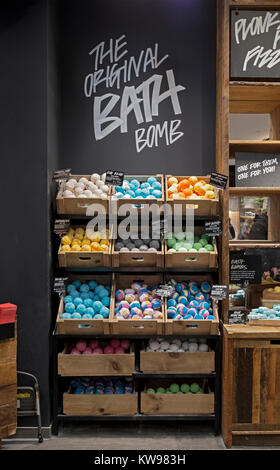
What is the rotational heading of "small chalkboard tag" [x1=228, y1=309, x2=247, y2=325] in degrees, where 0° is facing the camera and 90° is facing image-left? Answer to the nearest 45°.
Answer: approximately 0°

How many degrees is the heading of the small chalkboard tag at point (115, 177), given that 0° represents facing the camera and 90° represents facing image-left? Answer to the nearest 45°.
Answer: approximately 0°

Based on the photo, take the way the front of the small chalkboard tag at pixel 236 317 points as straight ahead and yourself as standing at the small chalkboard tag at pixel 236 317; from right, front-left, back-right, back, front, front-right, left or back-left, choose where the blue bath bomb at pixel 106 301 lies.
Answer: right

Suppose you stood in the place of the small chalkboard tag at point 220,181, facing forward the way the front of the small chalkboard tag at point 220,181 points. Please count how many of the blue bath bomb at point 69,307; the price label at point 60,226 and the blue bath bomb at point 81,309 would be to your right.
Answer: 3

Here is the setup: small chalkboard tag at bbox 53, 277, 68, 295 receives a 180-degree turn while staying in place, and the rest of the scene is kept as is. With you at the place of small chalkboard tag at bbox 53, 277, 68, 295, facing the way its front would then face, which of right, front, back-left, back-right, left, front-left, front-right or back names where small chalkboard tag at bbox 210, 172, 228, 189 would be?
right
